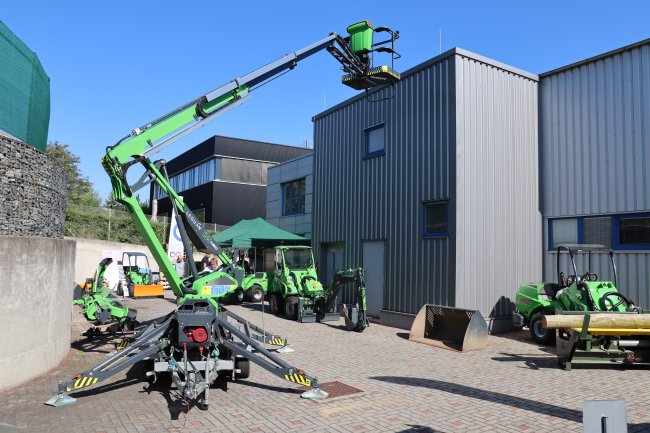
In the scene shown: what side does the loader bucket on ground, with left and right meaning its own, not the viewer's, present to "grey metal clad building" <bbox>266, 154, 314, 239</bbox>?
right

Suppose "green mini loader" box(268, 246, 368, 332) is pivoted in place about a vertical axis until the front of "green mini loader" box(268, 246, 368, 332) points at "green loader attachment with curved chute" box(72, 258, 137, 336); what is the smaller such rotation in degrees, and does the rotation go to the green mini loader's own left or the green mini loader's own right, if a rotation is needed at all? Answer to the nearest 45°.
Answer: approximately 90° to the green mini loader's own right

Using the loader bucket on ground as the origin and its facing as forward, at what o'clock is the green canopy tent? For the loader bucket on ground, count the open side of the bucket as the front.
The green canopy tent is roughly at 3 o'clock from the loader bucket on ground.

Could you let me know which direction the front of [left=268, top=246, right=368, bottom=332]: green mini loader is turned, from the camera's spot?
facing the viewer and to the right of the viewer

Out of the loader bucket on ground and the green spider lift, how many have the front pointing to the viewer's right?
0

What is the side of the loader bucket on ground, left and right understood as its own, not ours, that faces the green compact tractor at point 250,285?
right

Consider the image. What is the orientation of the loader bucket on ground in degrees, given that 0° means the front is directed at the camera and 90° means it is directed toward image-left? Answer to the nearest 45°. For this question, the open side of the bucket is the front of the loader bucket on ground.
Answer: approximately 45°

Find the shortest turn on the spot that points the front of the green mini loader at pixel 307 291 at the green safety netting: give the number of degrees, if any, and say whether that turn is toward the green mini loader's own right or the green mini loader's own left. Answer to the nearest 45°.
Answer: approximately 90° to the green mini loader's own right
